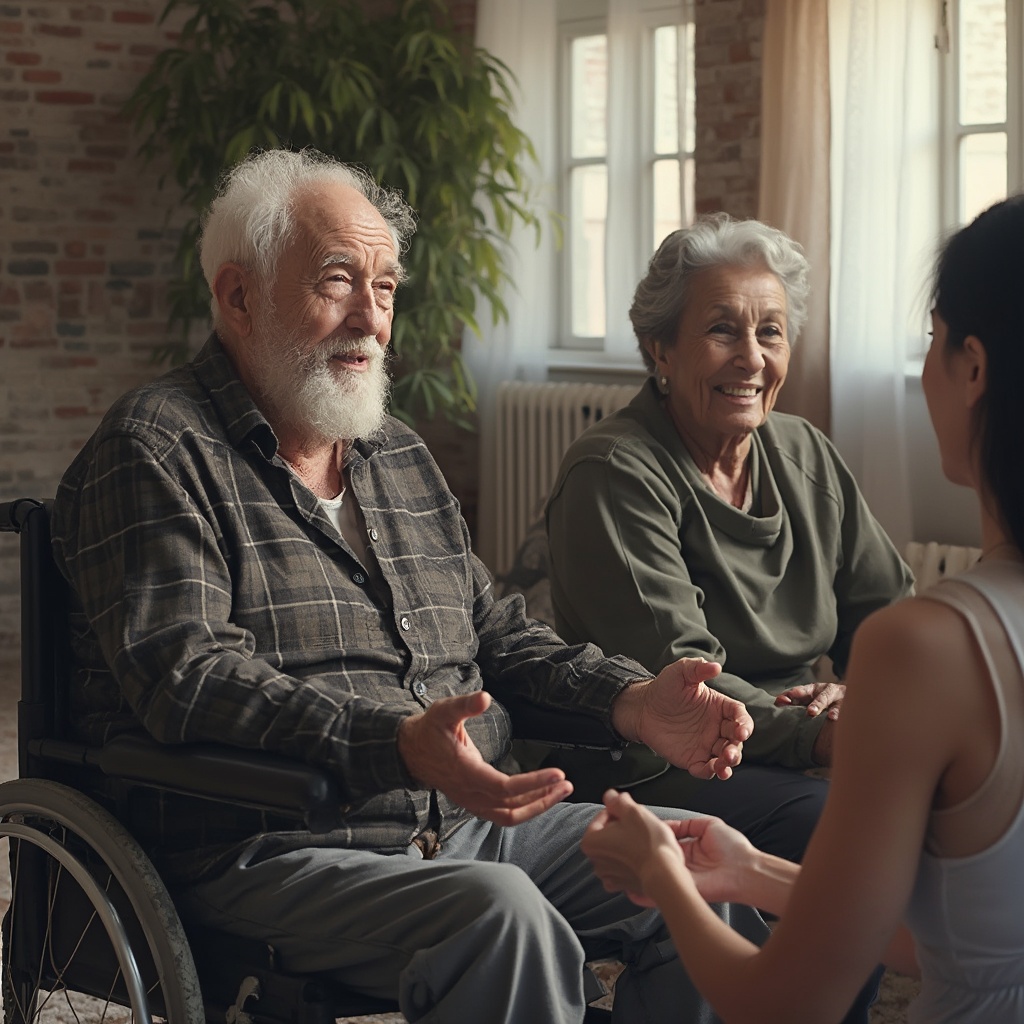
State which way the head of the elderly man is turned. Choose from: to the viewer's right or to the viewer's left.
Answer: to the viewer's right

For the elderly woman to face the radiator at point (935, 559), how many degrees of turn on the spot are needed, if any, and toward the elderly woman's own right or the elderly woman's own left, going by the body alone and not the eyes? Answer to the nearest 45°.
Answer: approximately 135° to the elderly woman's own left

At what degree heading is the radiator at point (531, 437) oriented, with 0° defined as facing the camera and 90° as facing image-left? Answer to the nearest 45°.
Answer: approximately 0°

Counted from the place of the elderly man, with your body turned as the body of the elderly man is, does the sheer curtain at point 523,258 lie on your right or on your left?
on your left

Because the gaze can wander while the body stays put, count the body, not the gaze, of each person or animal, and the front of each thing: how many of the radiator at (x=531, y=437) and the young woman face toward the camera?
1

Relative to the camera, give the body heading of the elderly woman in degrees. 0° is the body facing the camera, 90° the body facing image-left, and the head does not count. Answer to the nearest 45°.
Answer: approximately 315°

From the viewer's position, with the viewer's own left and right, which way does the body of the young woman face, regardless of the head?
facing away from the viewer and to the left of the viewer

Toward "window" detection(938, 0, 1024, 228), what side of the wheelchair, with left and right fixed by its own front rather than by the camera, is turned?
left
